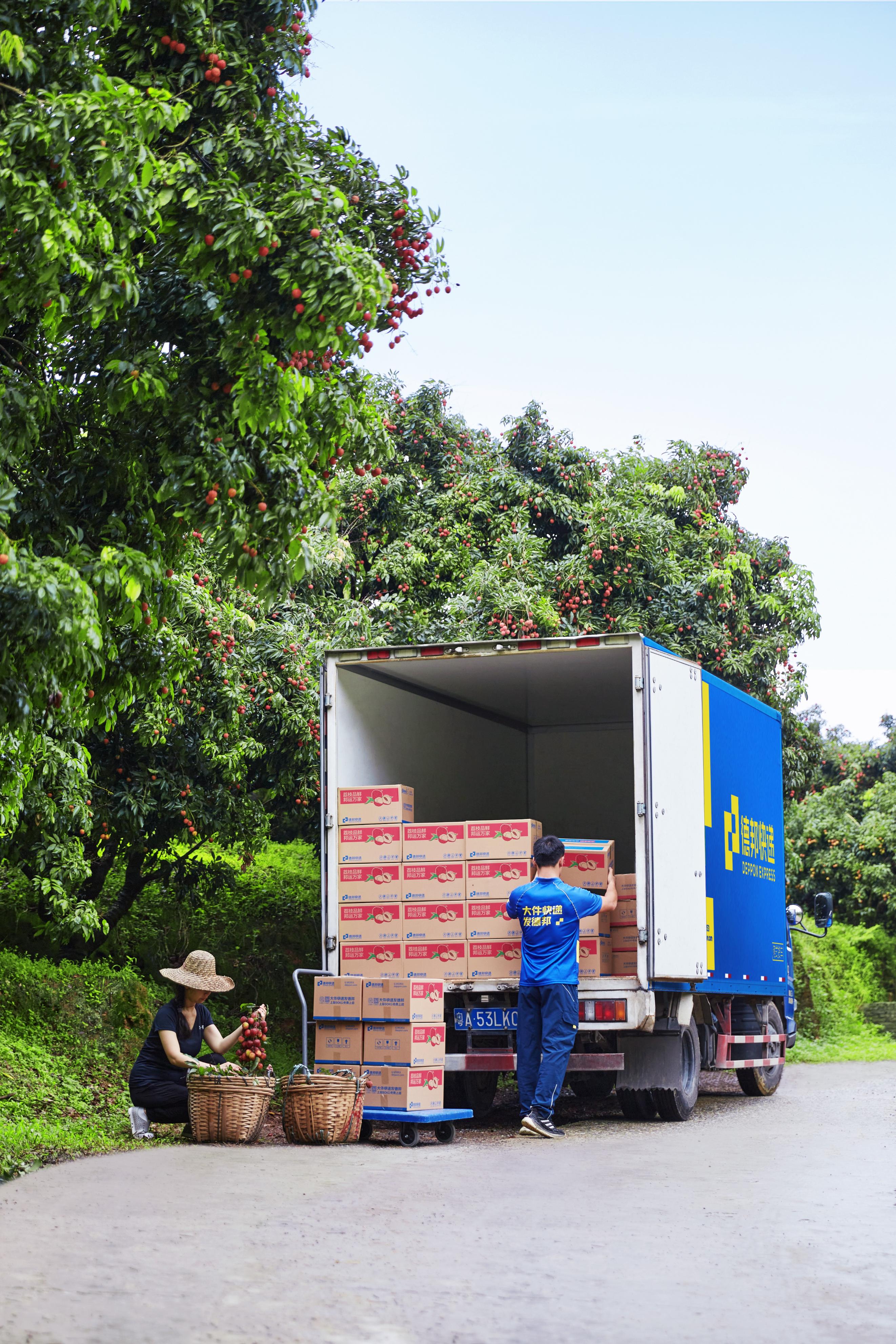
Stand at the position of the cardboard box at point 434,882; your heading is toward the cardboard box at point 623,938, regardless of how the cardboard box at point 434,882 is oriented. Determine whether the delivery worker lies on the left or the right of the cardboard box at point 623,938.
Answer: right

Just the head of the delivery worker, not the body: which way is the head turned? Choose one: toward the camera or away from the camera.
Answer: away from the camera

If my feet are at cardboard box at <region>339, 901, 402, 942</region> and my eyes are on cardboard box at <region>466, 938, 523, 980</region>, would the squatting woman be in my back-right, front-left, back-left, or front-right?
back-right

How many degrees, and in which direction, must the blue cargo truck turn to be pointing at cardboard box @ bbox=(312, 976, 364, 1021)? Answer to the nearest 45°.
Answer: approximately 180°

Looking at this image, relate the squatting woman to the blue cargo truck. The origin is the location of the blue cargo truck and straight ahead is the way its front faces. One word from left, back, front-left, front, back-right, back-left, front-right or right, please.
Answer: back

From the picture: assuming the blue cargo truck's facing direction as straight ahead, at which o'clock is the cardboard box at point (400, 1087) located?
The cardboard box is roughly at 6 o'clock from the blue cargo truck.

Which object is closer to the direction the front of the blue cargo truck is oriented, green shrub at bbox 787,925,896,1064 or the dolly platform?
the green shrub

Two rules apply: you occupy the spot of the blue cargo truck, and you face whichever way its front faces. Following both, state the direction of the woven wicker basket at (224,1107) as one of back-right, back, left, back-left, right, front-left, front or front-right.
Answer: back

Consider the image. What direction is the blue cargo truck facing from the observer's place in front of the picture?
facing away from the viewer and to the right of the viewer

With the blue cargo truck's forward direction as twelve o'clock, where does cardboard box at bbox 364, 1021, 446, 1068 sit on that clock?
The cardboard box is roughly at 6 o'clock from the blue cargo truck.

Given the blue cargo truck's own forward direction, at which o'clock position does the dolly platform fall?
The dolly platform is roughly at 6 o'clock from the blue cargo truck.
